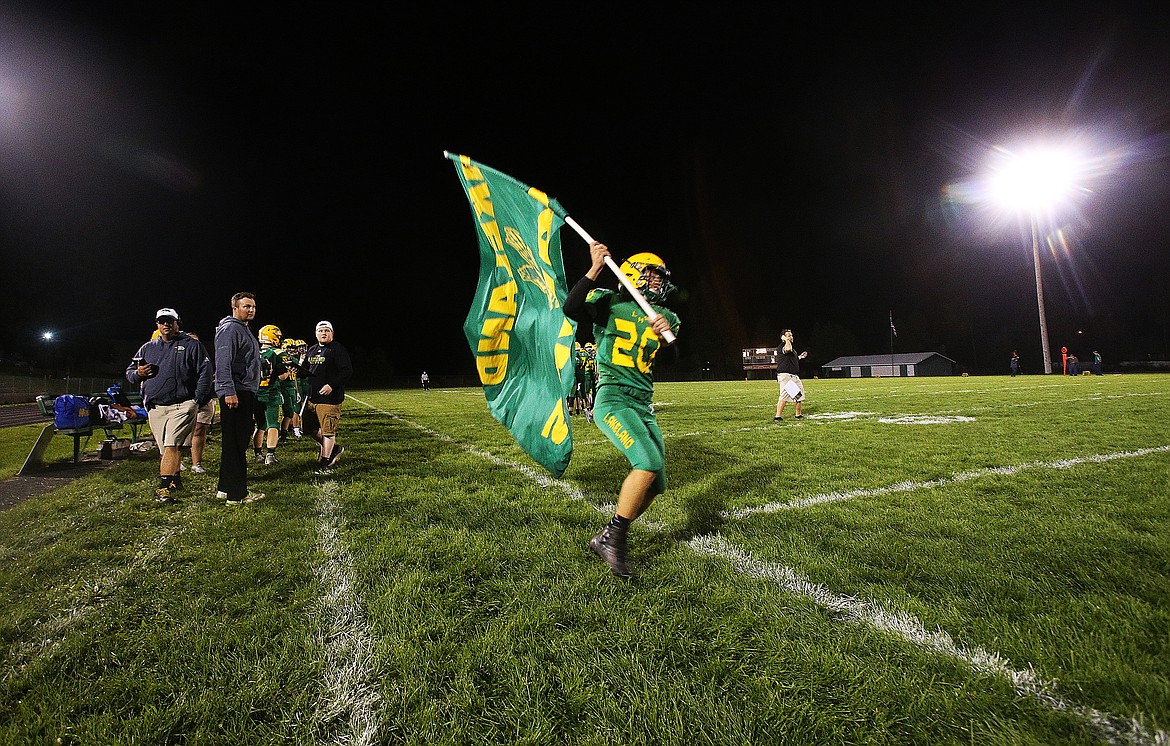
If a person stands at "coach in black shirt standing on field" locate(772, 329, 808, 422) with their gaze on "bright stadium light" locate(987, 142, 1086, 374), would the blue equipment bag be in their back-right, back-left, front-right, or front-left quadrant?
back-left

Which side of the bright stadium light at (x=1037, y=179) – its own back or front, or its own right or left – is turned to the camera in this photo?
front

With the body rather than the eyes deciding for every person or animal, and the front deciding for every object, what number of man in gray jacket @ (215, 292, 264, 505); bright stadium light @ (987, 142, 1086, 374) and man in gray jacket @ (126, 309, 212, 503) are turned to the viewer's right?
1

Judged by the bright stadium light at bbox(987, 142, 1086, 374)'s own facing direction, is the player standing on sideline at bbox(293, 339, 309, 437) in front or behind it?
in front

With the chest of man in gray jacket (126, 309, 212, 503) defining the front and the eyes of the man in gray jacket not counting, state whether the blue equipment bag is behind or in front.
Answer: behind

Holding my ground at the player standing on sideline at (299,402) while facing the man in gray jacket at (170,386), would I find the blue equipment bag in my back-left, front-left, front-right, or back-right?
front-right

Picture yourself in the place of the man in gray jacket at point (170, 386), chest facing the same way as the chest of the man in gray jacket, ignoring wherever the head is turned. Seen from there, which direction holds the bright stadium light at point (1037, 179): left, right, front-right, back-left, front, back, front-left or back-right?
left

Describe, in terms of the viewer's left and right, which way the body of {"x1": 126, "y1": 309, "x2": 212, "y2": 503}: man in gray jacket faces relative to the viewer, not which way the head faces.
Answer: facing the viewer

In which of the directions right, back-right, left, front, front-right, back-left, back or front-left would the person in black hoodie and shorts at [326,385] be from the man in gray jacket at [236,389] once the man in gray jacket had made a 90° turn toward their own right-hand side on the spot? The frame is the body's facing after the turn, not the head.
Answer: back-left

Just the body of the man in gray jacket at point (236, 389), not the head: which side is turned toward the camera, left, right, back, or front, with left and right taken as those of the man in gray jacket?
right
